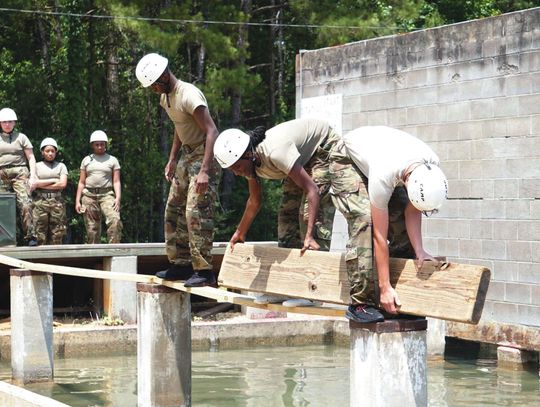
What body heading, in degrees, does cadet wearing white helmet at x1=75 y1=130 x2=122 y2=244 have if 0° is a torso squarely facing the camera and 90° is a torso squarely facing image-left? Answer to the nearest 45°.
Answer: approximately 0°

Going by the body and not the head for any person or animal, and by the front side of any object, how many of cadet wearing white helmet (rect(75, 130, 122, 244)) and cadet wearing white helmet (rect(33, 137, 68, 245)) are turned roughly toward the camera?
2

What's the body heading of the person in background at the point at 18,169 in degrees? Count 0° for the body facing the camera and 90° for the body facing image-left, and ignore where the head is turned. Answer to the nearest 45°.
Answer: approximately 0°

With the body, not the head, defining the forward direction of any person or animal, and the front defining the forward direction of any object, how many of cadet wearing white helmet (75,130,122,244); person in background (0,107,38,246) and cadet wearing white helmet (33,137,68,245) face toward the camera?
3

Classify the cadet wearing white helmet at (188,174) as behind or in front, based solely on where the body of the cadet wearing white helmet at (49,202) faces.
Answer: in front

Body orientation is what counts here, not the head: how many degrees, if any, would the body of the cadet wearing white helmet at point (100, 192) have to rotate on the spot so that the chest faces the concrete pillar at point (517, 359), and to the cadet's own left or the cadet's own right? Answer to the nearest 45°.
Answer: approximately 45° to the cadet's own left
